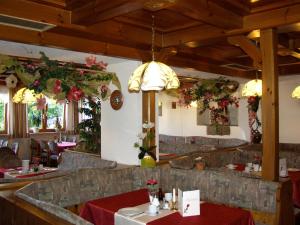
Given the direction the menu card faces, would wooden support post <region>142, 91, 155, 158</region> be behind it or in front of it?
behind

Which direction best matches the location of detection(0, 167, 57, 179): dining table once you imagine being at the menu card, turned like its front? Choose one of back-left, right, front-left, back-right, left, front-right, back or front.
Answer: back-right

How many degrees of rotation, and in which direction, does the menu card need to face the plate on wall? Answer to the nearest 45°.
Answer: approximately 135° to its right

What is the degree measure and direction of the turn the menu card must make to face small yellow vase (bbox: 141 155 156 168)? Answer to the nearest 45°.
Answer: approximately 180°

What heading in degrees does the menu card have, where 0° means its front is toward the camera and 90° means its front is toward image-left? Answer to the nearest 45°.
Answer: approximately 0°

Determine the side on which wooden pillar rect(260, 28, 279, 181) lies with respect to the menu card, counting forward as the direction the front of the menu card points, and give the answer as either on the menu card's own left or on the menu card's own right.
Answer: on the menu card's own left

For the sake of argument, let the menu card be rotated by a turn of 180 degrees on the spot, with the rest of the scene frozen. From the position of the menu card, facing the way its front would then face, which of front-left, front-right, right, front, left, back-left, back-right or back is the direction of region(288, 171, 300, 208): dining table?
front-right

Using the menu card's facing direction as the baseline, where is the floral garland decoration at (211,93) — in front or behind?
behind

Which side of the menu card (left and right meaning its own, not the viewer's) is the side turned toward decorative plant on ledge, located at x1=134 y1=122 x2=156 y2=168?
back

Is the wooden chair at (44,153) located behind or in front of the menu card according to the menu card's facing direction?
behind
